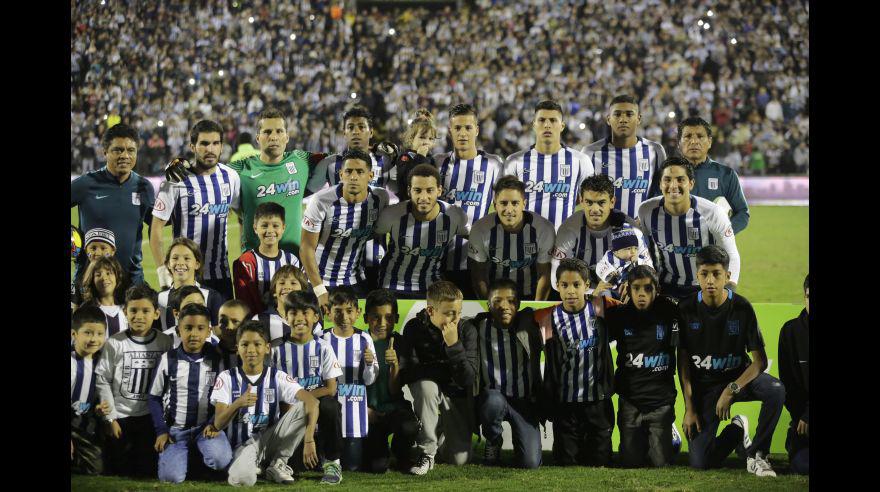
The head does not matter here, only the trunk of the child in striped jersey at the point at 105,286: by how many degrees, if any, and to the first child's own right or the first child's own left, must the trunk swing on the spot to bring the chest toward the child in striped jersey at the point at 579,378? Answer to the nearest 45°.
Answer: approximately 45° to the first child's own left

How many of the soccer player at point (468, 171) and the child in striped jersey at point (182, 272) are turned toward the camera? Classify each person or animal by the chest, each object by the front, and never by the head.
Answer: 2

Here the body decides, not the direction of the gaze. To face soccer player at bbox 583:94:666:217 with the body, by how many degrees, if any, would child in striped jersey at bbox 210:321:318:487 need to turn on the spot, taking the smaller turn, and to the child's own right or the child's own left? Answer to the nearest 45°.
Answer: approximately 135° to the child's own left

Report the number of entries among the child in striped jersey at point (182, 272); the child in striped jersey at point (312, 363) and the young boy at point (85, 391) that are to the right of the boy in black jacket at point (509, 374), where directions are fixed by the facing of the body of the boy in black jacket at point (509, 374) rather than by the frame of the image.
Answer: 3

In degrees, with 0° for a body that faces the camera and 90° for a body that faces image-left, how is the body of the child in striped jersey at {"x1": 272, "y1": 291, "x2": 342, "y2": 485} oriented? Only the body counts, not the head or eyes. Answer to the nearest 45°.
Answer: approximately 0°

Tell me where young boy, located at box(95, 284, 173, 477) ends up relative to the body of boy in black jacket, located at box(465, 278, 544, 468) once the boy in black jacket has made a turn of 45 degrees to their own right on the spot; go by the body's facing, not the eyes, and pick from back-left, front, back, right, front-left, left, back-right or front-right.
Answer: front-right
